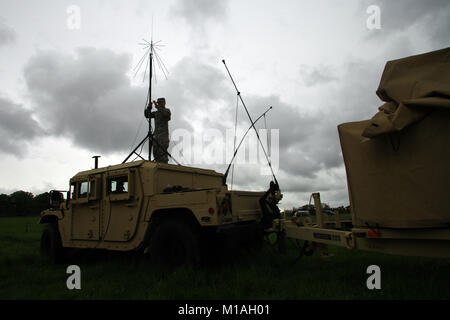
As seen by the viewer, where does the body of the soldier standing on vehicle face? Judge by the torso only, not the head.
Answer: to the viewer's left

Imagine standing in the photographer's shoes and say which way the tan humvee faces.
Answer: facing away from the viewer and to the left of the viewer

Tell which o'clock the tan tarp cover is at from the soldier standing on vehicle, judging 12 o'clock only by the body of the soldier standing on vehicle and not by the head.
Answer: The tan tarp cover is roughly at 8 o'clock from the soldier standing on vehicle.

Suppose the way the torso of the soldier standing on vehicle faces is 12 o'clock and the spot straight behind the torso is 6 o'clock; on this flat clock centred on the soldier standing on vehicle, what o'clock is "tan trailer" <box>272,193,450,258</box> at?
The tan trailer is roughly at 8 o'clock from the soldier standing on vehicle.

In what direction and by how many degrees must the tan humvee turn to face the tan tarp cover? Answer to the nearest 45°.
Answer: approximately 180°

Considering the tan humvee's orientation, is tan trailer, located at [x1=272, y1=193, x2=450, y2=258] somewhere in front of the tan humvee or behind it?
behind
